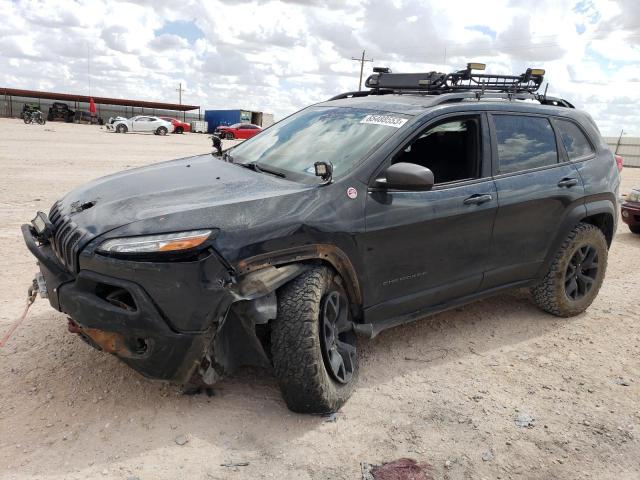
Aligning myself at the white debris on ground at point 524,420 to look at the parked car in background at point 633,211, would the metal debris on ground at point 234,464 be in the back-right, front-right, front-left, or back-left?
back-left

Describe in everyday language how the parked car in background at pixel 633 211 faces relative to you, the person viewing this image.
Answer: facing the viewer and to the left of the viewer

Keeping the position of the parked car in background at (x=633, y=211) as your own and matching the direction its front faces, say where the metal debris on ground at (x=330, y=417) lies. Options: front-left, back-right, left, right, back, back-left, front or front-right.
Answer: front-left

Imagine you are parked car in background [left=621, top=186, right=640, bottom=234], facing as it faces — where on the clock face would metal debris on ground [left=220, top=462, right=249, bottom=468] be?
The metal debris on ground is roughly at 11 o'clock from the parked car in background.

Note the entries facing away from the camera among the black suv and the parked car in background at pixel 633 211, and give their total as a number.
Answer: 0
